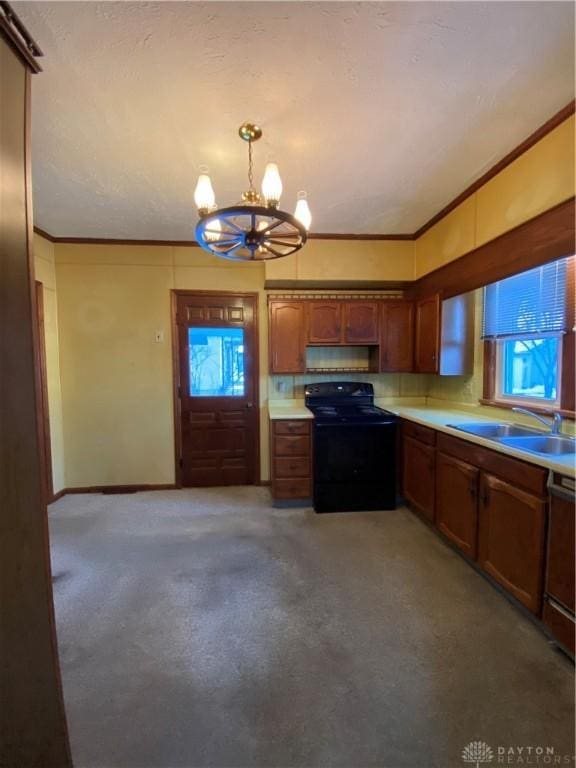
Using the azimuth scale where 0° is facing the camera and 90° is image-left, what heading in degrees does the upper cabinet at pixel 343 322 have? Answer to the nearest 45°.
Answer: approximately 0°

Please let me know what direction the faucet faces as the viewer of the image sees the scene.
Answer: facing to the left of the viewer

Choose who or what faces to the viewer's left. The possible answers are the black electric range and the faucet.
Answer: the faucet

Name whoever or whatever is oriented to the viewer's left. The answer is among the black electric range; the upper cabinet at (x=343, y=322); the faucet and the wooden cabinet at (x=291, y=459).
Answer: the faucet

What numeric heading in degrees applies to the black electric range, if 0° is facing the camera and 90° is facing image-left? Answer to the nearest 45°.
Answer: approximately 0°
